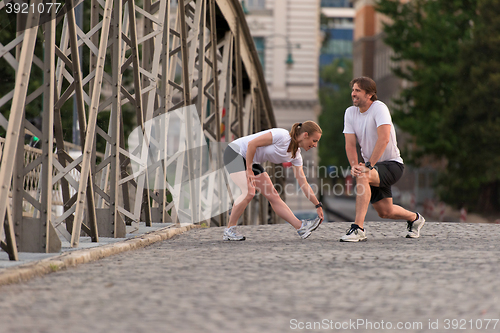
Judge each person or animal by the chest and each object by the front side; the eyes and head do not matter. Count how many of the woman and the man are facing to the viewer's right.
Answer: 1

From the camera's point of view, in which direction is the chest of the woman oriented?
to the viewer's right

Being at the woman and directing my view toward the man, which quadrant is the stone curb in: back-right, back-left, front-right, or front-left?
back-right

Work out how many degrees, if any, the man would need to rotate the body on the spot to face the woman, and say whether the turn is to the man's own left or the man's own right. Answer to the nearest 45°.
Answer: approximately 45° to the man's own right

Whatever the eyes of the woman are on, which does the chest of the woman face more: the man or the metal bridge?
the man

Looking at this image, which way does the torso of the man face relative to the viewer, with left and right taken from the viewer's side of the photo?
facing the viewer and to the left of the viewer

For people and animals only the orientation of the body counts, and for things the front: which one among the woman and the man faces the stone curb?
the man

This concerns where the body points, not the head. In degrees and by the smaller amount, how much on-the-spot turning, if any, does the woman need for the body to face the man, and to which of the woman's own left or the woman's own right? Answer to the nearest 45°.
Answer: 0° — they already face them

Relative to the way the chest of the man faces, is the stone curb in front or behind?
in front
